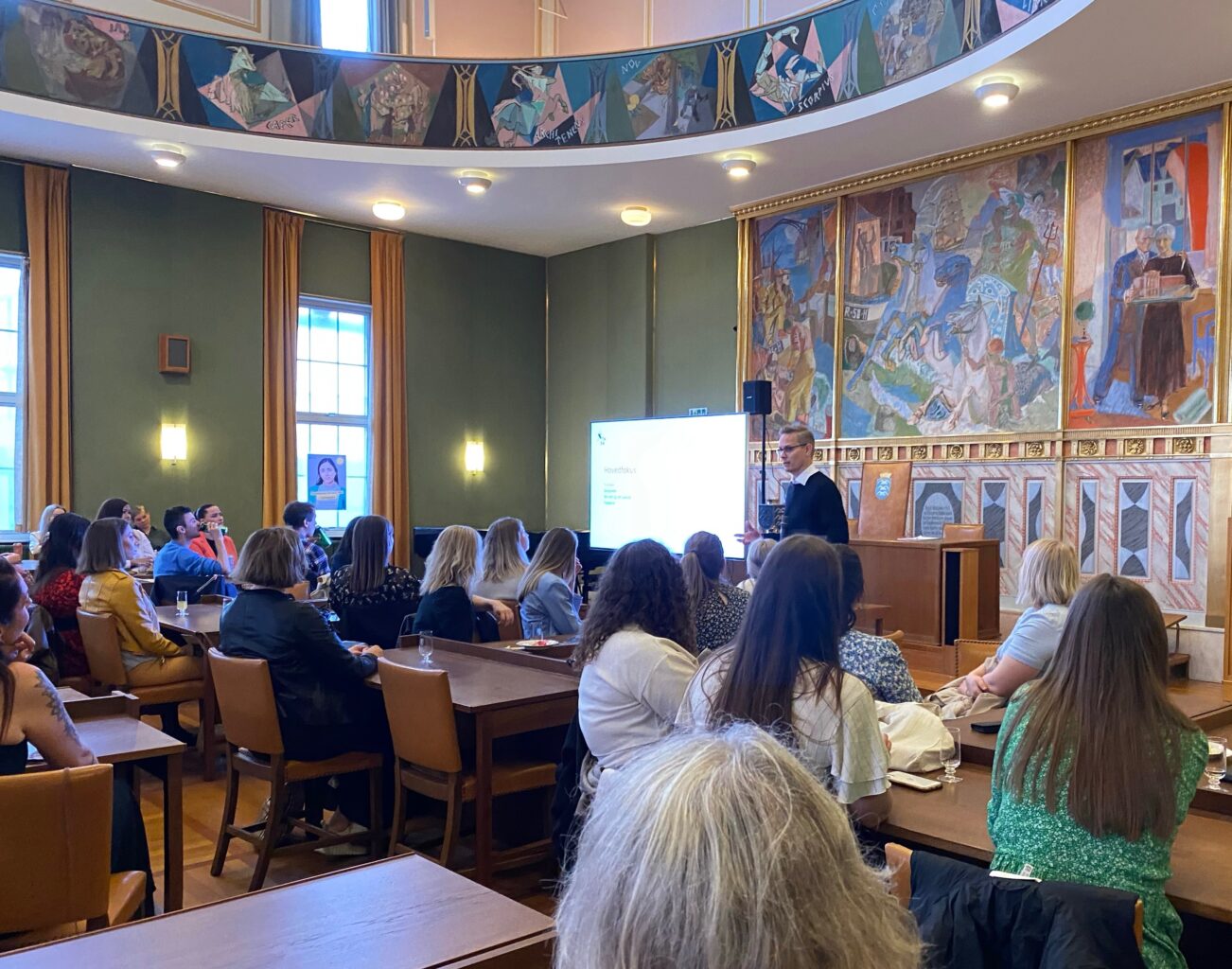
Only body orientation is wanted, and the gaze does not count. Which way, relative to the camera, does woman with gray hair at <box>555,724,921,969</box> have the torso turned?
away from the camera

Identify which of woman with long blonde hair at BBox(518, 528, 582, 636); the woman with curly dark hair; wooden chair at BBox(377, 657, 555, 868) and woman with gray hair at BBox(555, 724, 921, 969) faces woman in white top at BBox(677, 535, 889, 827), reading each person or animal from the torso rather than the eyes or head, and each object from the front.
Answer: woman with gray hair at BBox(555, 724, 921, 969)

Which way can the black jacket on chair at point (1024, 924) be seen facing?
away from the camera

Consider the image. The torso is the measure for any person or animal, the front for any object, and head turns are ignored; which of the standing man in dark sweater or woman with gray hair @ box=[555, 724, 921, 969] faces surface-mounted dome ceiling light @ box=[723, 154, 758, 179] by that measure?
the woman with gray hair

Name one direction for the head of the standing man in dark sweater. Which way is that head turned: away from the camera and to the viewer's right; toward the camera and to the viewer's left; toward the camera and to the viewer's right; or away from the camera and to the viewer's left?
toward the camera and to the viewer's left

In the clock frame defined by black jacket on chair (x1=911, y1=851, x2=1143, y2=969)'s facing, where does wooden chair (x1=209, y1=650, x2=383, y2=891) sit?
The wooden chair is roughly at 10 o'clock from the black jacket on chair.

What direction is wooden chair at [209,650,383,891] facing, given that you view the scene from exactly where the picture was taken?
facing away from the viewer and to the right of the viewer

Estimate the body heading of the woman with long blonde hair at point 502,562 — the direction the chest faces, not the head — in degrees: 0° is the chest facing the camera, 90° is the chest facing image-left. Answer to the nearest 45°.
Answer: approximately 225°

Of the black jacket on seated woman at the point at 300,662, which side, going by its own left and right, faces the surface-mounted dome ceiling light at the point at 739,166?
front

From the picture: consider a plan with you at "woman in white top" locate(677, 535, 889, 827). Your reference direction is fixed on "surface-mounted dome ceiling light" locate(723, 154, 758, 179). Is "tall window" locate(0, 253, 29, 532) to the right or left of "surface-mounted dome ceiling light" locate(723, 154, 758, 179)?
left

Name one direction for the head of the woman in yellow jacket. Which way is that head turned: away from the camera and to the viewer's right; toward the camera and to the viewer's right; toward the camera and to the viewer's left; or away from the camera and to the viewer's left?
away from the camera and to the viewer's right

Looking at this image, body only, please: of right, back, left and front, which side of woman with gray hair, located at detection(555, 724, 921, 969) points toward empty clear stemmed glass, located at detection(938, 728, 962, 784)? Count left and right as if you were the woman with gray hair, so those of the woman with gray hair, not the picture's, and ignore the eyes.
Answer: front

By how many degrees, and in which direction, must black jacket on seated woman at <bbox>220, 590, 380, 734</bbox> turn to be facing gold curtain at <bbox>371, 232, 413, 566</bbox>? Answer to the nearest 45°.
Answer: approximately 45° to its left

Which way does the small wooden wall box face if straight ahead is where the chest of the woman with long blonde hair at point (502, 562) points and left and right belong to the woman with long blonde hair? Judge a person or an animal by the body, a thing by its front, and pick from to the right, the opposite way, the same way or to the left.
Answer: to the right

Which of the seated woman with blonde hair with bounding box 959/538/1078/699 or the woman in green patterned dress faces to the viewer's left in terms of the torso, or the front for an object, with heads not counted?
the seated woman with blonde hair

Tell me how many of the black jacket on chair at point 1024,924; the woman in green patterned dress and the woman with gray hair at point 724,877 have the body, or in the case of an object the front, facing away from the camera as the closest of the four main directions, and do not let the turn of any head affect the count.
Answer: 3

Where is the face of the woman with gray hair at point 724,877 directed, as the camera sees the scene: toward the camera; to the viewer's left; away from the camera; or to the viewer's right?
away from the camera

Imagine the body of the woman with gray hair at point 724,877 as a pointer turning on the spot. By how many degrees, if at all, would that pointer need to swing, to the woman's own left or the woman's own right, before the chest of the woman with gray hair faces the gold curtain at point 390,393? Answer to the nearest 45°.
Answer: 0° — they already face it

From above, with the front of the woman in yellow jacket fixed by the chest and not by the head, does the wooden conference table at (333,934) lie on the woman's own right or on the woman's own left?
on the woman's own right

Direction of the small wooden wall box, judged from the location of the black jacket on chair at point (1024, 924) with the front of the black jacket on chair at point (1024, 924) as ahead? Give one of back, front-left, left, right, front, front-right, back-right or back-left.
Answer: front-left

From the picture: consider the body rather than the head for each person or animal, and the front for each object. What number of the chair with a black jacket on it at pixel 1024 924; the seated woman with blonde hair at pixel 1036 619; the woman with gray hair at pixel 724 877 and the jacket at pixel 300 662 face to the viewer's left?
1

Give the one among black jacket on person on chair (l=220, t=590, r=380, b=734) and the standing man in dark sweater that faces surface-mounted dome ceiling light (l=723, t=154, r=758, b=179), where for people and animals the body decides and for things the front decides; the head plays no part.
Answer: the black jacket on person on chair
